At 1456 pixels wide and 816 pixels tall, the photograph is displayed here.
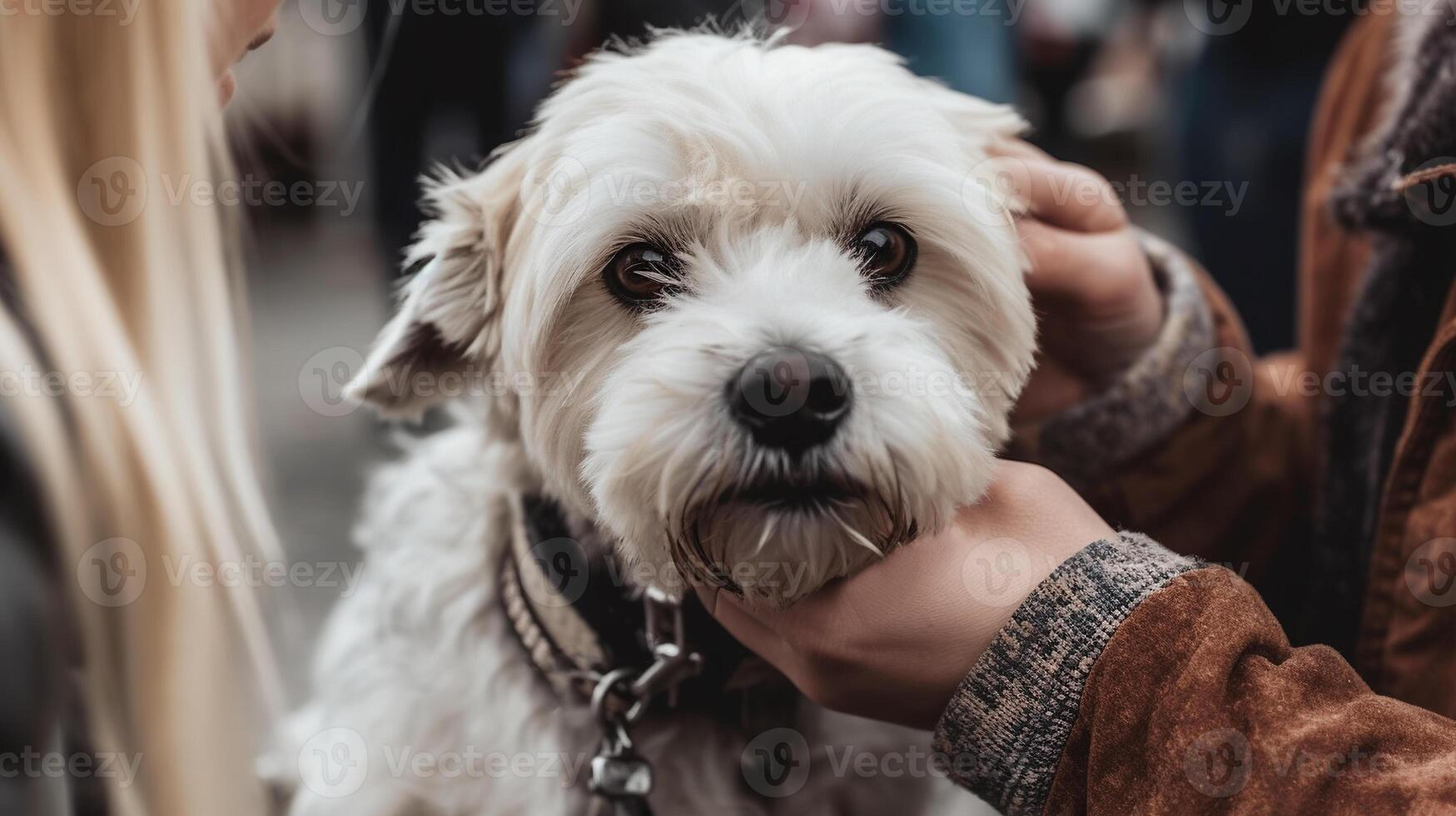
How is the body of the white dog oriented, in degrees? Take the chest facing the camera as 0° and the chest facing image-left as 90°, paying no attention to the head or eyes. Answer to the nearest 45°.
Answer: approximately 315°
